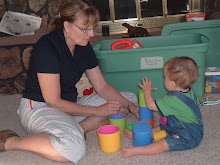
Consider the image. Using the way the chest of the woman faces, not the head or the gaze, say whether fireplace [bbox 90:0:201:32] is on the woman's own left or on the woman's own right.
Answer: on the woman's own left

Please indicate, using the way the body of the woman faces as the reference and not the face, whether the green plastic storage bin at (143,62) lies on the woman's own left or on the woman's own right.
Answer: on the woman's own left

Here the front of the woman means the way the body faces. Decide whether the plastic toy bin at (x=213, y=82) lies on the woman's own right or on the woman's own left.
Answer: on the woman's own left

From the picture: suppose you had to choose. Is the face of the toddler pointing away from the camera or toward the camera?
away from the camera

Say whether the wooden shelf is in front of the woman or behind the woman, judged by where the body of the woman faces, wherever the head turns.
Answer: behind

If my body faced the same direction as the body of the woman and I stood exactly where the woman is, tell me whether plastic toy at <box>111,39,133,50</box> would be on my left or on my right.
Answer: on my left

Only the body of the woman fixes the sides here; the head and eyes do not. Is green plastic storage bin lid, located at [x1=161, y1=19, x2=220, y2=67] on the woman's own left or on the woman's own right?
on the woman's own left

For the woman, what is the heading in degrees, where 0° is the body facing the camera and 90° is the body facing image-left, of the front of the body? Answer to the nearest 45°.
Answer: approximately 315°

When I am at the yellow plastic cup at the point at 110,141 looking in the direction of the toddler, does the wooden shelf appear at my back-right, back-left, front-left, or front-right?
back-left
